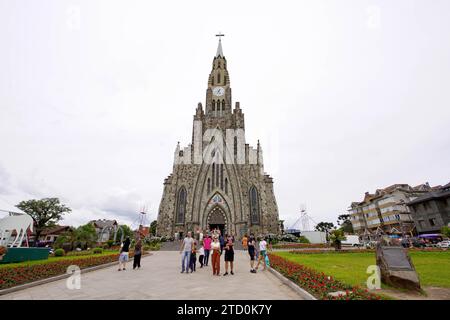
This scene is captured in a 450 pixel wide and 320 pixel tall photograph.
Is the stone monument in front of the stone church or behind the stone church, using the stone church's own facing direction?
in front

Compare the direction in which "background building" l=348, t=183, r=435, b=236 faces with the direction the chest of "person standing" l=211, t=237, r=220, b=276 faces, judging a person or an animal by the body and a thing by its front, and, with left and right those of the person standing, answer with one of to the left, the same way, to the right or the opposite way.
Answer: to the right

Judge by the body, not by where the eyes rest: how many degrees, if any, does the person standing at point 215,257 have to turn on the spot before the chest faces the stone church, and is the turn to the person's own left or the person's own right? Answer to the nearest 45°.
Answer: approximately 180°

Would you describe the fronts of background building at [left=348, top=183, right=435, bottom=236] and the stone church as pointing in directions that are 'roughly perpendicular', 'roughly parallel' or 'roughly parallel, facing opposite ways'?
roughly perpendicular

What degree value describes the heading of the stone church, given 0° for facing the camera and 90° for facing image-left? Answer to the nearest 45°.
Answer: approximately 0°

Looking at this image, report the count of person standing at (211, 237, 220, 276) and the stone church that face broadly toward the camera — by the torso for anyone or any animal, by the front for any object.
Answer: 2

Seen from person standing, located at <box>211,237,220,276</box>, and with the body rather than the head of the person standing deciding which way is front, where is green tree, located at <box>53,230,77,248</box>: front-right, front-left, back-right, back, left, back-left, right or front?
back-right

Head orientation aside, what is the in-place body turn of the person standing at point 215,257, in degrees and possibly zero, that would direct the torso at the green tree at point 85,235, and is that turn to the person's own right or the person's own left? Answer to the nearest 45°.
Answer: approximately 135° to the person's own right

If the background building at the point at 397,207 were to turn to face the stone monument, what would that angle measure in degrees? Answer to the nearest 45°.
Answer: approximately 45° to its left

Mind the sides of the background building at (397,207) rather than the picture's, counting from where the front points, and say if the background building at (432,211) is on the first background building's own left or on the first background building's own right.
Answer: on the first background building's own left

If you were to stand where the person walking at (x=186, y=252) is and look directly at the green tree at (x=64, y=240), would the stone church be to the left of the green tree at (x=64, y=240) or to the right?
right
